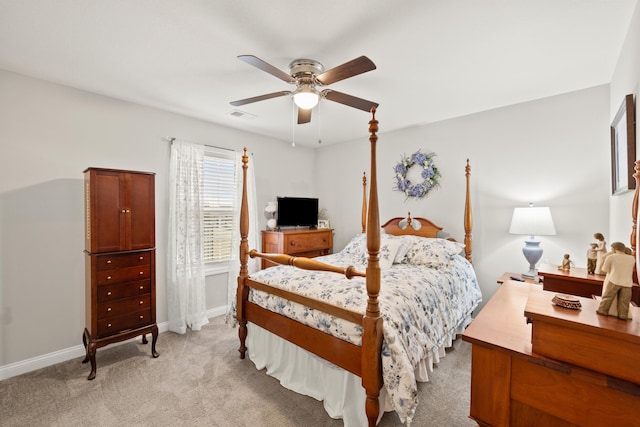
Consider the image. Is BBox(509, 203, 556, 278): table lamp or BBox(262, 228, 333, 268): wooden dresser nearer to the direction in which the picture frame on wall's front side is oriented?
the wooden dresser

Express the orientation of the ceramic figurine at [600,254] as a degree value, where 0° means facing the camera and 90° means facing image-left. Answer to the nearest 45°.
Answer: approximately 90°

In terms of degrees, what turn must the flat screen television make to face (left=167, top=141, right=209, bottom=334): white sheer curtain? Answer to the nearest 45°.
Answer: approximately 45° to its right

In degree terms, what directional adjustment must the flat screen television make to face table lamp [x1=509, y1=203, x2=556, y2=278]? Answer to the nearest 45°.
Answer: approximately 45° to its left

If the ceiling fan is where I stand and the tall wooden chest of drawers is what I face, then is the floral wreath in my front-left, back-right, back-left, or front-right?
back-right
